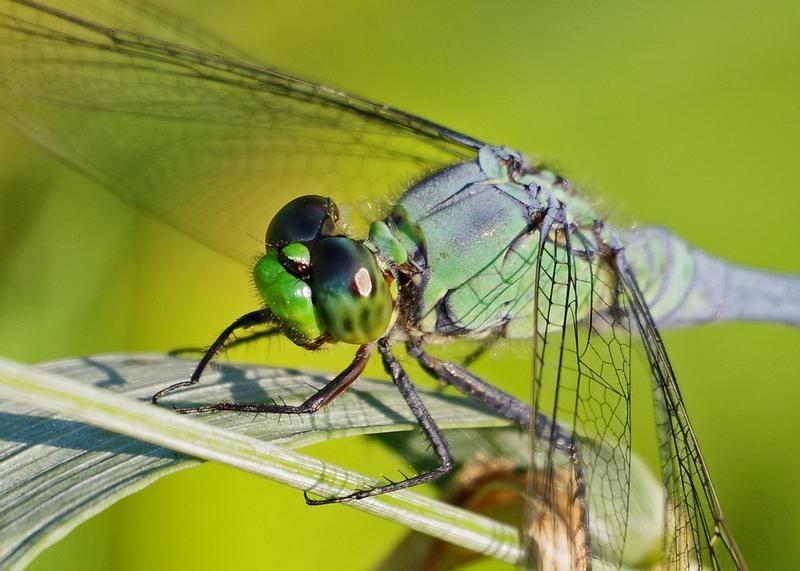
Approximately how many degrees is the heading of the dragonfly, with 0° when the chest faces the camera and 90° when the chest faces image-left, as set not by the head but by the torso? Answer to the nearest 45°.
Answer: approximately 45°
